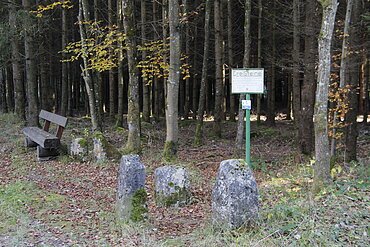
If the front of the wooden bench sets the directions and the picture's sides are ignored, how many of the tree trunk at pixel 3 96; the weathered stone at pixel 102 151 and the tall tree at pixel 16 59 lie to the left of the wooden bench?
1

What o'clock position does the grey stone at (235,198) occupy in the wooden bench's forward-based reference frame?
The grey stone is roughly at 10 o'clock from the wooden bench.

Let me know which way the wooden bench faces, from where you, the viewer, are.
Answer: facing the viewer and to the left of the viewer

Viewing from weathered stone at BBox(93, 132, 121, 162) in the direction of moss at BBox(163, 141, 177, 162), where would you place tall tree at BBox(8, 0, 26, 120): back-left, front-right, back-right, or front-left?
back-left

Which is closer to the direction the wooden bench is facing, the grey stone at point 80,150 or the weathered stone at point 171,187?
the weathered stone

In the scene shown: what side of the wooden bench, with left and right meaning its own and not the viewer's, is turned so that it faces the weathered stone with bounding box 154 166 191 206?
left

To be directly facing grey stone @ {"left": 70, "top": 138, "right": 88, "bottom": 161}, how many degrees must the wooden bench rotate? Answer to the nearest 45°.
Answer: approximately 90° to its left

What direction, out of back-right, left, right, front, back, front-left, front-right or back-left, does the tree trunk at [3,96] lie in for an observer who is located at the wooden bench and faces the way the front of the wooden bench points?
back-right

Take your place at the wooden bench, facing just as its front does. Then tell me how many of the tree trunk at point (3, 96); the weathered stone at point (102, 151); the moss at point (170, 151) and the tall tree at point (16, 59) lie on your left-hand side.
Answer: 2

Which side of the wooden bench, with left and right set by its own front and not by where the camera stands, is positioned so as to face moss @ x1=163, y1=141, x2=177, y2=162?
left

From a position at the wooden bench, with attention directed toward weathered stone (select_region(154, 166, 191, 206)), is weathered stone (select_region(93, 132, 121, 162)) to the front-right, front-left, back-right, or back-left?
front-left

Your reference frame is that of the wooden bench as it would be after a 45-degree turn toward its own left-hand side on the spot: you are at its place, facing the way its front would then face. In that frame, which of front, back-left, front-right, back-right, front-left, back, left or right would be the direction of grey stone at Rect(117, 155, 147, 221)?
front

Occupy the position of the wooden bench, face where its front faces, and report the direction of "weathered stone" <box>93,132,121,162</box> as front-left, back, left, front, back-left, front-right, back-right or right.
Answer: left
